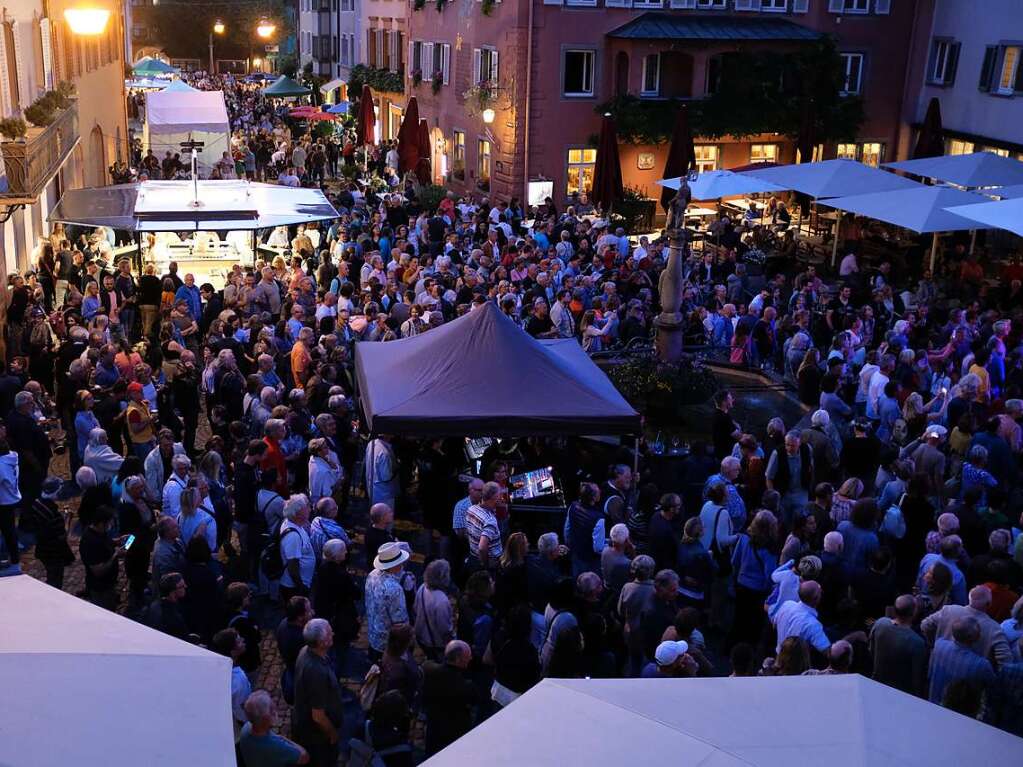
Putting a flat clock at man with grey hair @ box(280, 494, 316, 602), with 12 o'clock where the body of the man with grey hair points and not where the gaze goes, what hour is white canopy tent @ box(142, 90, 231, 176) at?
The white canopy tent is roughly at 9 o'clock from the man with grey hair.

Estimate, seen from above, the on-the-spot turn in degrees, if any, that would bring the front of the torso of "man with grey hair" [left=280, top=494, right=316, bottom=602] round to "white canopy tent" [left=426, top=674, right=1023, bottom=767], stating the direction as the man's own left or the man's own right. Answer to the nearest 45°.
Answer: approximately 90° to the man's own right

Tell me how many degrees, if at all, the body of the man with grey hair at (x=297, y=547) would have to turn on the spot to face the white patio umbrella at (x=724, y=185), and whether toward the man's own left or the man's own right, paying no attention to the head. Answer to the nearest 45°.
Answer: approximately 45° to the man's own left

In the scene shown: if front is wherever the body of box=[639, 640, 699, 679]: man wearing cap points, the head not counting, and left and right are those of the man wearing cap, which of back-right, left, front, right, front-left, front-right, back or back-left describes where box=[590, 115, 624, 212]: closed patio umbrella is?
front-left

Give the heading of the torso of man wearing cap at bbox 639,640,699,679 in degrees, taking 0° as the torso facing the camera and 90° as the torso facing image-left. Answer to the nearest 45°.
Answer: approximately 225°

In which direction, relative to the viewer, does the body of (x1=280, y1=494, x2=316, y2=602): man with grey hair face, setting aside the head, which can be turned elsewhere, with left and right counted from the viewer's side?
facing to the right of the viewer

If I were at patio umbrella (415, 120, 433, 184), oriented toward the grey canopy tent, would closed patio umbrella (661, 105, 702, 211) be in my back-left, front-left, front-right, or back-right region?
front-left

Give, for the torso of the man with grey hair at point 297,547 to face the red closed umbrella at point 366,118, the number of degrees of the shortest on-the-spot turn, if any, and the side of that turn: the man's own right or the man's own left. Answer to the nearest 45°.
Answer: approximately 90° to the man's own left

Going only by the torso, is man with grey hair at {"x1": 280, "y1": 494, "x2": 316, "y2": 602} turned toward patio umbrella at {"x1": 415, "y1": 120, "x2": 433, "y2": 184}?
no

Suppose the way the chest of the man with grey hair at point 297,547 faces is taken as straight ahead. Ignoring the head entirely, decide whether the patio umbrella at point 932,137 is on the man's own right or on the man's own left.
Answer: on the man's own left

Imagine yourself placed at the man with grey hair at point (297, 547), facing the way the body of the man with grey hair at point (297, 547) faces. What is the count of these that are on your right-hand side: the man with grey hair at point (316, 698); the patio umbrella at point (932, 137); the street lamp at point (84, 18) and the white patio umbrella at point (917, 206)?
1
